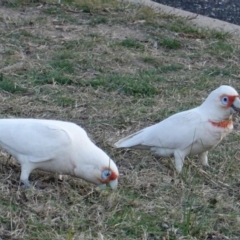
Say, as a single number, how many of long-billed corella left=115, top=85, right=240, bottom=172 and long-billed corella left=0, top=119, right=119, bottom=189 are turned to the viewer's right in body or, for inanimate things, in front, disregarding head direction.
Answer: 2

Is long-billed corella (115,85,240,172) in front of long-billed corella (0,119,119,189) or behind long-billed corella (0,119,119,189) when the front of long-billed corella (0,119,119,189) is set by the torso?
in front

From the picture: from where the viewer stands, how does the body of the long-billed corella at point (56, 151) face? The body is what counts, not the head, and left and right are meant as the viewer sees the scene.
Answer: facing to the right of the viewer

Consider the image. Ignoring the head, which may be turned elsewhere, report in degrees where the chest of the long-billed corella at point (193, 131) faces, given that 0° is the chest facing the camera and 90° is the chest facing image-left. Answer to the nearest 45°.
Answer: approximately 270°

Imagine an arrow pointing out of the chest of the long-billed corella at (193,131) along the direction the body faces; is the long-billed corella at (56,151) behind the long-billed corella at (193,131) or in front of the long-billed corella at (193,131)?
behind
